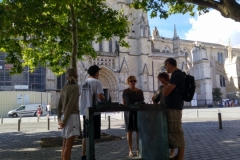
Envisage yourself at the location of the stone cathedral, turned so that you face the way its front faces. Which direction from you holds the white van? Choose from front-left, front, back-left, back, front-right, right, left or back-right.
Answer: front

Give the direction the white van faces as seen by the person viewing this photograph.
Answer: facing to the left of the viewer

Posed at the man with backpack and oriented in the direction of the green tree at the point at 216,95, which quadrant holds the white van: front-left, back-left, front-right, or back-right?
front-left

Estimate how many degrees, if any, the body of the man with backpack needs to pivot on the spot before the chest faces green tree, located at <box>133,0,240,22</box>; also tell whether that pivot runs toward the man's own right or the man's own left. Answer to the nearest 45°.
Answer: approximately 90° to the man's own right

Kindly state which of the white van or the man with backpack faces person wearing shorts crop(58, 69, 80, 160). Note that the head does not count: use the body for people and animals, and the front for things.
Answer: the man with backpack

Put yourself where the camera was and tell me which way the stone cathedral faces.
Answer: facing the viewer and to the left of the viewer

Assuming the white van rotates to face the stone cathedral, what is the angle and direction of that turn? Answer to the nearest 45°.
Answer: approximately 180°

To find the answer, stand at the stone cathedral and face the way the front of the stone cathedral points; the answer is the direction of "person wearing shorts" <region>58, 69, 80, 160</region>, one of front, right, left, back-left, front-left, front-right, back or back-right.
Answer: front-left

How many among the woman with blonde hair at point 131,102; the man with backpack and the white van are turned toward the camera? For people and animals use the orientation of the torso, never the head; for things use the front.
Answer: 1

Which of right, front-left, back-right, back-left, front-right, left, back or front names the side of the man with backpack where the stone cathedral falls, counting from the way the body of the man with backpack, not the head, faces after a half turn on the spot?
left

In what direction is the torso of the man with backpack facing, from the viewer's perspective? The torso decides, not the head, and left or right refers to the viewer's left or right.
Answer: facing to the left of the viewer

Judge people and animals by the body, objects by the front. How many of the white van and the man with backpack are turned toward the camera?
0

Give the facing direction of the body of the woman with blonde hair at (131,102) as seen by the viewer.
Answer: toward the camera
